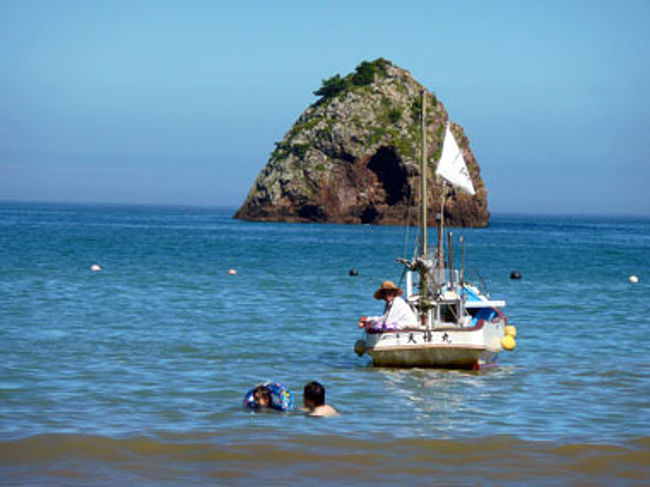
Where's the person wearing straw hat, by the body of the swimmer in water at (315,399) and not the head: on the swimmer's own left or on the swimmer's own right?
on the swimmer's own right

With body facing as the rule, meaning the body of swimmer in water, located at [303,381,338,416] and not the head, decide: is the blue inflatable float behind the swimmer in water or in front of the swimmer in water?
in front

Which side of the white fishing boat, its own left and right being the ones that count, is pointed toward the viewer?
back

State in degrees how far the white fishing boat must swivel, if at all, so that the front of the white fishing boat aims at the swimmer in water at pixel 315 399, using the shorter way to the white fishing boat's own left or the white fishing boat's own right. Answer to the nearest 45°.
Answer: approximately 180°

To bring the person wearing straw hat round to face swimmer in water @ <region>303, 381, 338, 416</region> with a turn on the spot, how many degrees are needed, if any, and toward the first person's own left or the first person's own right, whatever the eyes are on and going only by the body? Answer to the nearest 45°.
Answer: approximately 90° to the first person's own left

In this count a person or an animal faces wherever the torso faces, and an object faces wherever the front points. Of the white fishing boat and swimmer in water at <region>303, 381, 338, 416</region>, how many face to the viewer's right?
0

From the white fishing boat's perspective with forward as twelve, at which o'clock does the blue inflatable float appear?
The blue inflatable float is roughly at 7 o'clock from the white fishing boat.

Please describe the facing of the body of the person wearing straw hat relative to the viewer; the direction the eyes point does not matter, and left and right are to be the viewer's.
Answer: facing to the left of the viewer

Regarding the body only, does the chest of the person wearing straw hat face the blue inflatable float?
no

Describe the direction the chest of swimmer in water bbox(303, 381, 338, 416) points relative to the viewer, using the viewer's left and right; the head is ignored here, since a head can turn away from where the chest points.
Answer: facing away from the viewer and to the left of the viewer
